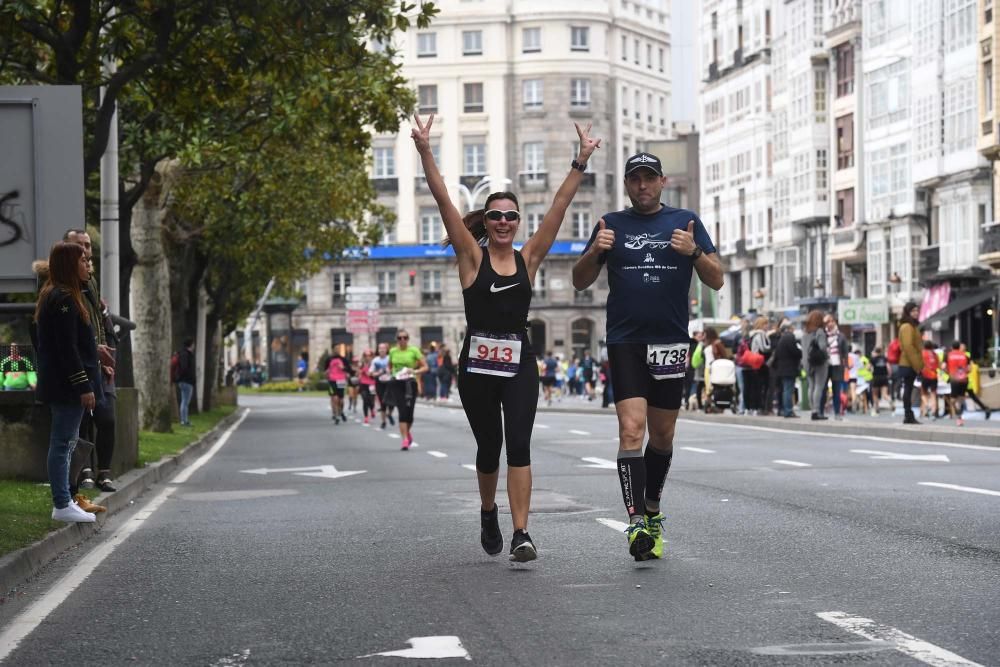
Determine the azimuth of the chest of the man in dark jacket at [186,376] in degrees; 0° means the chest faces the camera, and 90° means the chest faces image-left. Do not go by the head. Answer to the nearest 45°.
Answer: approximately 270°

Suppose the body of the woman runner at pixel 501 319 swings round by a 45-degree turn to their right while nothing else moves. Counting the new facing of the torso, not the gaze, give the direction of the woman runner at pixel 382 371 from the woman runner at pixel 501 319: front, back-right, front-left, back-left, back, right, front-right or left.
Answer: back-right

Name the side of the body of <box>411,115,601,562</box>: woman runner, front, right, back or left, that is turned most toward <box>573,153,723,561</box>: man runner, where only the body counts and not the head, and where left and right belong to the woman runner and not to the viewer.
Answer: left

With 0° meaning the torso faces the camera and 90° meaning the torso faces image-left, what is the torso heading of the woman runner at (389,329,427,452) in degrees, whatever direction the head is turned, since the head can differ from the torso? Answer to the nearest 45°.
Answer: approximately 0°

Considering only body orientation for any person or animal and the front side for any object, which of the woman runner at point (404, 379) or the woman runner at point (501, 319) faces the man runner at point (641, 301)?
the woman runner at point (404, 379)

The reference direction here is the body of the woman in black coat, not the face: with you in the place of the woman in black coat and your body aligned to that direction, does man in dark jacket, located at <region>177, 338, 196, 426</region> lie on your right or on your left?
on your left

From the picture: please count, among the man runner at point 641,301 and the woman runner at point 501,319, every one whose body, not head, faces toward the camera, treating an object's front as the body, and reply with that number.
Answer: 2

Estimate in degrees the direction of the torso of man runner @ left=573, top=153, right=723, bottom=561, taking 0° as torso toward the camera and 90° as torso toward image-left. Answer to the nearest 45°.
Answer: approximately 0°

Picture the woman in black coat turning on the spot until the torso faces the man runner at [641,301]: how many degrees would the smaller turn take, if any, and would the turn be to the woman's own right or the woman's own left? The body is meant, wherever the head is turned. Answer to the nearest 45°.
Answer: approximately 45° to the woman's own right

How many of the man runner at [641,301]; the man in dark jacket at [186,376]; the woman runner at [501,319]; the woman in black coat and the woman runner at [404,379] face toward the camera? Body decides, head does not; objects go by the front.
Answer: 3

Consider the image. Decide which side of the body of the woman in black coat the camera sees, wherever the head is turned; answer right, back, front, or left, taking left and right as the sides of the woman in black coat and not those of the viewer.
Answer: right

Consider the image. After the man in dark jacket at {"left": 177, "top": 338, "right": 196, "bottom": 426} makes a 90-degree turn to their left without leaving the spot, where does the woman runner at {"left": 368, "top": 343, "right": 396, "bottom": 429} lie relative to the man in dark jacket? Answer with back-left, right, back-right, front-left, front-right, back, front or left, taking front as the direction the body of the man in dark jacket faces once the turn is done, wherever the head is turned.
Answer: back-right

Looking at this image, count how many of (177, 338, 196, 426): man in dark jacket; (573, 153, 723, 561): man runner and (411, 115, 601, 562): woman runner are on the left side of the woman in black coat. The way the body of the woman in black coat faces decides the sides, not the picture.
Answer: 1

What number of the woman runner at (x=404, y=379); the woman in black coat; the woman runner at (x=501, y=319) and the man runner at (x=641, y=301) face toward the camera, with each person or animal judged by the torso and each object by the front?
3

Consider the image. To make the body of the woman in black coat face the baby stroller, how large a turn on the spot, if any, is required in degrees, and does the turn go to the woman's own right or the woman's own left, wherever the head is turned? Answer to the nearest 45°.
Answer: approximately 45° to the woman's own left
